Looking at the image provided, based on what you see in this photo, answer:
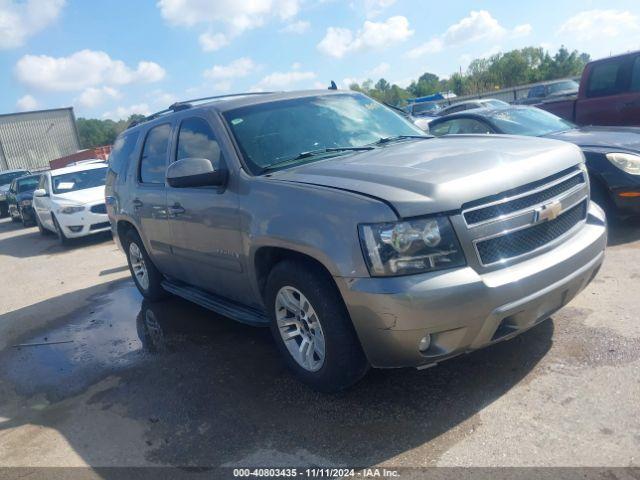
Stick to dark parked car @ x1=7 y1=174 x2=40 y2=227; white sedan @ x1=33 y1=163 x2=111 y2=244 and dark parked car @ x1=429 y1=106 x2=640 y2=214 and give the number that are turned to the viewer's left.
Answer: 0

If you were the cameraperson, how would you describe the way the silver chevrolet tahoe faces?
facing the viewer and to the right of the viewer

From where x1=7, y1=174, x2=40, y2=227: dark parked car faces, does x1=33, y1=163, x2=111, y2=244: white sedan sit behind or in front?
in front

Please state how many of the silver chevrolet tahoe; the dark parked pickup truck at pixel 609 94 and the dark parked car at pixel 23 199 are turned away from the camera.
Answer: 0

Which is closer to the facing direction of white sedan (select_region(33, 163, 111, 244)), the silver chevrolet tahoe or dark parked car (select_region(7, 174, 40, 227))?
the silver chevrolet tahoe

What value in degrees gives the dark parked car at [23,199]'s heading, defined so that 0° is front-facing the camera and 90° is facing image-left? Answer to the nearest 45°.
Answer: approximately 315°

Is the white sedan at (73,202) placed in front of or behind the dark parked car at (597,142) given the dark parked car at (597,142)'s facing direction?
behind

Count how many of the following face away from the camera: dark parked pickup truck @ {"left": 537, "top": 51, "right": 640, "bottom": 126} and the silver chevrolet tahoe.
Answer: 0

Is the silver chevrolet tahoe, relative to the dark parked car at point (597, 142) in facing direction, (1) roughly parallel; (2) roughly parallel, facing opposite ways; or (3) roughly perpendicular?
roughly parallel

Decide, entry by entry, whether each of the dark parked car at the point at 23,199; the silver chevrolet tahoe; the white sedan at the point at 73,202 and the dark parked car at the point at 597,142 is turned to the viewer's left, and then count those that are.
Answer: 0

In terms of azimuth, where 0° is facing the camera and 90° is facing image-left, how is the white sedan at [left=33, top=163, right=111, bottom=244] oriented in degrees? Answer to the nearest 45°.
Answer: approximately 315°

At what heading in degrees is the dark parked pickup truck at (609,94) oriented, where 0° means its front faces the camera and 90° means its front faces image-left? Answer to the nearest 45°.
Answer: approximately 315°

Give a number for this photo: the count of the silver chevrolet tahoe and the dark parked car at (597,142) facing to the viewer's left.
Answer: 0

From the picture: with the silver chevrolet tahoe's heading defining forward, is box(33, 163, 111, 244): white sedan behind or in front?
behind

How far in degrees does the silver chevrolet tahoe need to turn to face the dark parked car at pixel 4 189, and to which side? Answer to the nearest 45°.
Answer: approximately 180°
